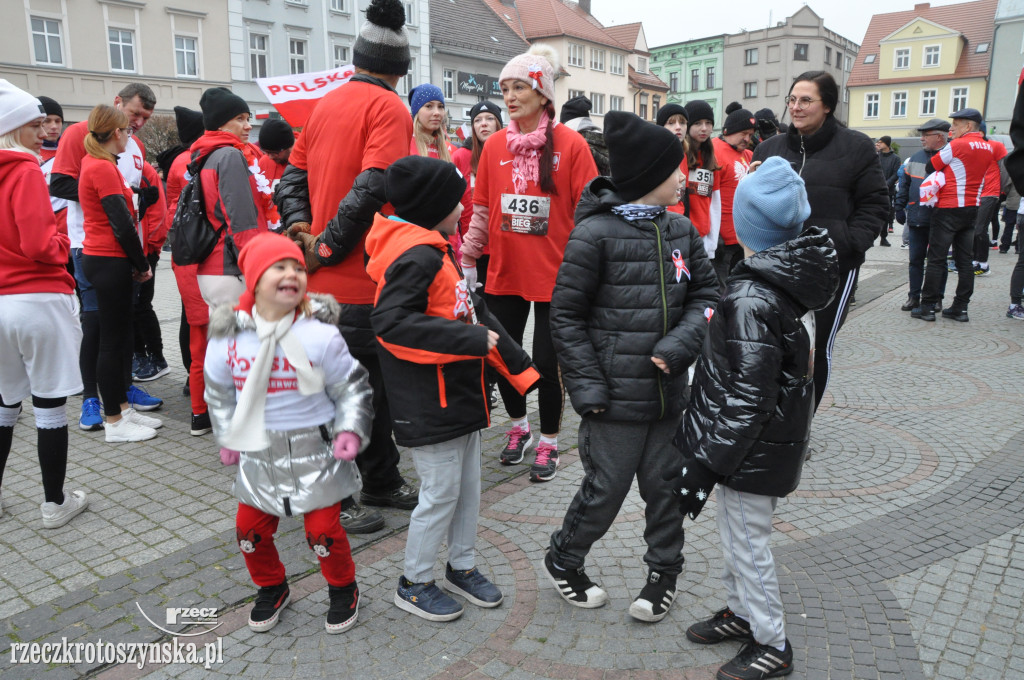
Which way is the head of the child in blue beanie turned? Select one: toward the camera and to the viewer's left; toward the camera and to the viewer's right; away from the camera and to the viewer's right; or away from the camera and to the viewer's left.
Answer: away from the camera and to the viewer's left

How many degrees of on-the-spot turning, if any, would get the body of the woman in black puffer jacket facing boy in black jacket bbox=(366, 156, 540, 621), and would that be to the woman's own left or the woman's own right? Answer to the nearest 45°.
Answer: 0° — they already face them

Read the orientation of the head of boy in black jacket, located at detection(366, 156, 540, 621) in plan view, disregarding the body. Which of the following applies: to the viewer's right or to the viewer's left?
to the viewer's right

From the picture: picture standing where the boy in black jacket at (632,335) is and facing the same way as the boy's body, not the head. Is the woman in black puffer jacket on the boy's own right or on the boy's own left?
on the boy's own left

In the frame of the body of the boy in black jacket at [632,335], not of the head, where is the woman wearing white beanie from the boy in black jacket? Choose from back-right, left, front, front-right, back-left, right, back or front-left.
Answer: back-right

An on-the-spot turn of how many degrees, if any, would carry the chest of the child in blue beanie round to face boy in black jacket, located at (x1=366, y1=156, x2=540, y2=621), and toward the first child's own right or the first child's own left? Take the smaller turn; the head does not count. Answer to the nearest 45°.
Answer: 0° — they already face them

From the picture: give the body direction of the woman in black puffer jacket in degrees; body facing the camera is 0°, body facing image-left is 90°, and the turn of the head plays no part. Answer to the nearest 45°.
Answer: approximately 45°

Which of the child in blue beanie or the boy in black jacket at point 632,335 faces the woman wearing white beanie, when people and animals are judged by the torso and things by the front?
the child in blue beanie

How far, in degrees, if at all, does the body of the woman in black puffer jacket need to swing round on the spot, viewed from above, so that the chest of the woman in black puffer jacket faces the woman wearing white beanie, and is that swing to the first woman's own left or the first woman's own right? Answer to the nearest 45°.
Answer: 0° — they already face them

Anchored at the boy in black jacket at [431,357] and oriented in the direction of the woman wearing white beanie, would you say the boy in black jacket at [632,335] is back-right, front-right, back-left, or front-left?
back-right

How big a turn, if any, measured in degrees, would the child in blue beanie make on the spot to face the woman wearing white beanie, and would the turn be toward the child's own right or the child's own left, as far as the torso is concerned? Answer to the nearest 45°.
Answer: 0° — they already face them

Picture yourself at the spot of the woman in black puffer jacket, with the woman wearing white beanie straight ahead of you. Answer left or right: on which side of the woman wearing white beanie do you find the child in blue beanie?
left
